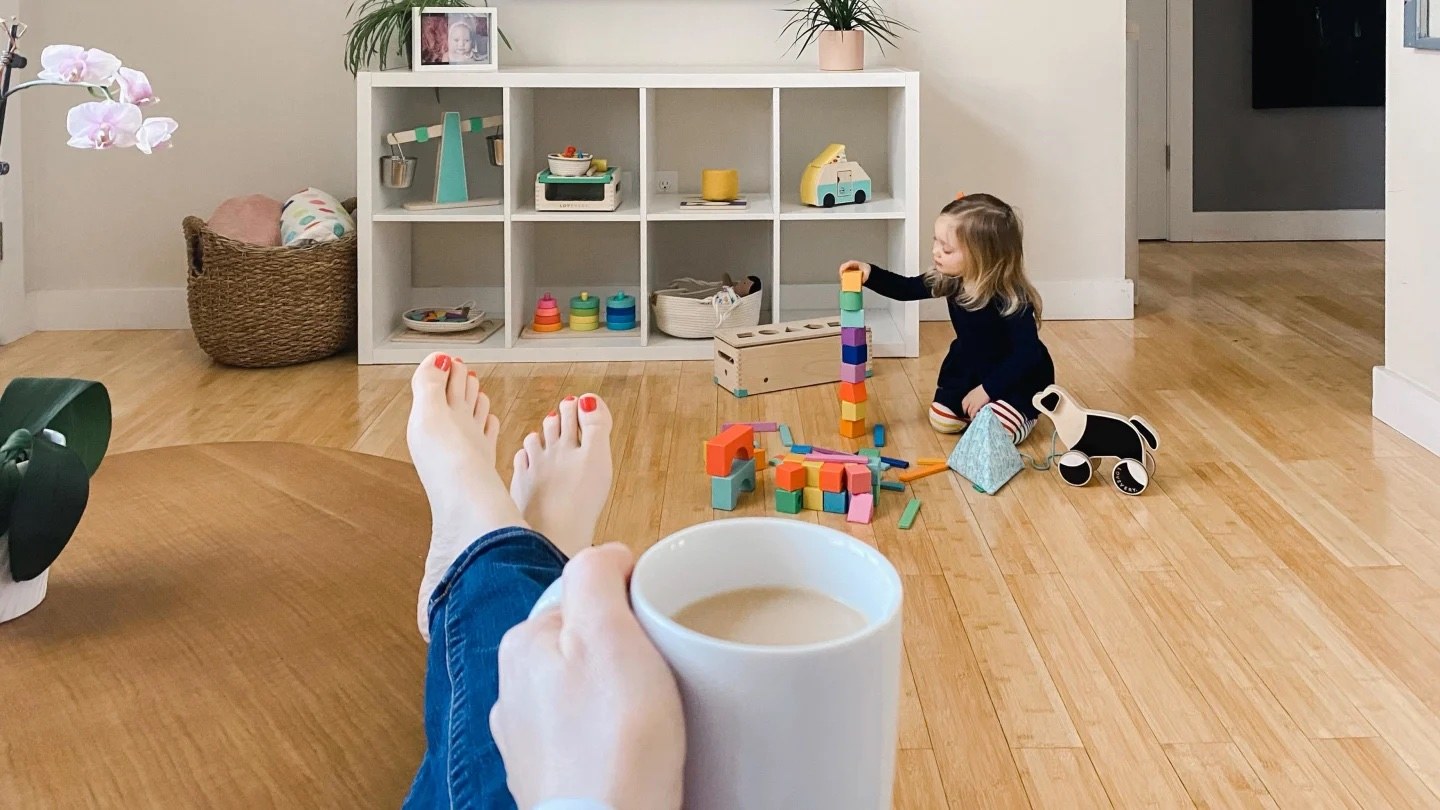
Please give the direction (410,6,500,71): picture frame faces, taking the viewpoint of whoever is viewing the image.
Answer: facing the viewer

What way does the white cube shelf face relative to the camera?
toward the camera

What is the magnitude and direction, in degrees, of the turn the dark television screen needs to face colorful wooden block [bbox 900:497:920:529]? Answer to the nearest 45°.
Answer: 0° — it already faces it

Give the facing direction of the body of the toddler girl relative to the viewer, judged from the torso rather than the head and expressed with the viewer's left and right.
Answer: facing the viewer and to the left of the viewer

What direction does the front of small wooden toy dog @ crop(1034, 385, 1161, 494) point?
to the viewer's left

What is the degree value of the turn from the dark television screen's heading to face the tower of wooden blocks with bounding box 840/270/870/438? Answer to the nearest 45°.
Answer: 0° — it already faces it

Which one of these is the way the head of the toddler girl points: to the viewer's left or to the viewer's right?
to the viewer's left

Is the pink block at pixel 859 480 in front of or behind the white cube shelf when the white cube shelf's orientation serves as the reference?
in front

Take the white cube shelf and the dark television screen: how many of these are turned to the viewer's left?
0

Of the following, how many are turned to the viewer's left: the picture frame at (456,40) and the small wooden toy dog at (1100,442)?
1
